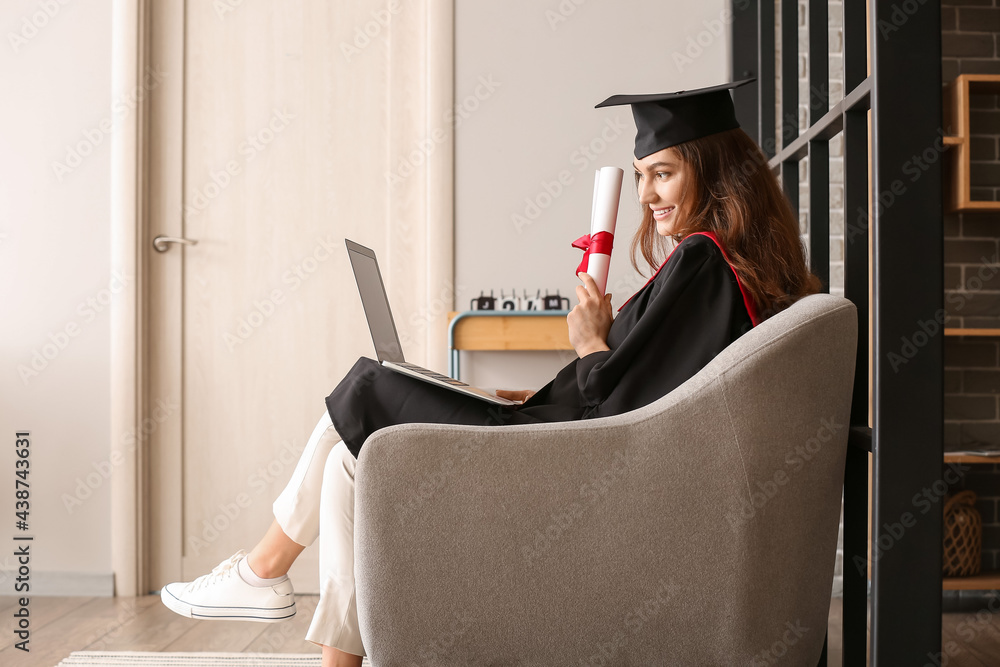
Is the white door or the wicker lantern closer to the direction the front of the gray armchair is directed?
the white door

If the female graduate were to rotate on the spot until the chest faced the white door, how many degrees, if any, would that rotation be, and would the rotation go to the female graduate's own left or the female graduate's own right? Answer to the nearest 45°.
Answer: approximately 45° to the female graduate's own right

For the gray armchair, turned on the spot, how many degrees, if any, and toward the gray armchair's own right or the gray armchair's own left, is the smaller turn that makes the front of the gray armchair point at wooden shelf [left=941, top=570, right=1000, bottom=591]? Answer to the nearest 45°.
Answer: approximately 135° to the gray armchair's own right

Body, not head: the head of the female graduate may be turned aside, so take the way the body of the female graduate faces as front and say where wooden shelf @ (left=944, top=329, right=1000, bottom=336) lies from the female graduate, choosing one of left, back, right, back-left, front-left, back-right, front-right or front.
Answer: back-right

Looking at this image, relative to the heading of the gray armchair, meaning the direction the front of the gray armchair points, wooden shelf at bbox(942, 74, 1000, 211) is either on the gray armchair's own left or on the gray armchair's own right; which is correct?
on the gray armchair's own right

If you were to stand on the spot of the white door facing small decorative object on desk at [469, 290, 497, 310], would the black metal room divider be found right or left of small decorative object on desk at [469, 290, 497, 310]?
right

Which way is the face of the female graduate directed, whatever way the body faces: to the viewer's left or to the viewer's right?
to the viewer's left

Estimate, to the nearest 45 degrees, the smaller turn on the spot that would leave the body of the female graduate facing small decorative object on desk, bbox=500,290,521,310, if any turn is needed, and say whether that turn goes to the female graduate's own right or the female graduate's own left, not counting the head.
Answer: approximately 90° to the female graduate's own right

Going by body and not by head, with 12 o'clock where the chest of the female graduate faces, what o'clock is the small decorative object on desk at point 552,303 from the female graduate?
The small decorative object on desk is roughly at 3 o'clock from the female graduate.

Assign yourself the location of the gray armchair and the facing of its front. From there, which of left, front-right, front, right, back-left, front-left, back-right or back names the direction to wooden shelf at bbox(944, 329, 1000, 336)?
back-right

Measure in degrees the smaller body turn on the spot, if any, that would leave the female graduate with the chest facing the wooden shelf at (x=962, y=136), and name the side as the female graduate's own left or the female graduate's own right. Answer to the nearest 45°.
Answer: approximately 135° to the female graduate's own right

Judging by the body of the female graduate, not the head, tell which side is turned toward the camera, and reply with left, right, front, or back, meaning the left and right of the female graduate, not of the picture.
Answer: left

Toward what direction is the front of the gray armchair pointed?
to the viewer's left
